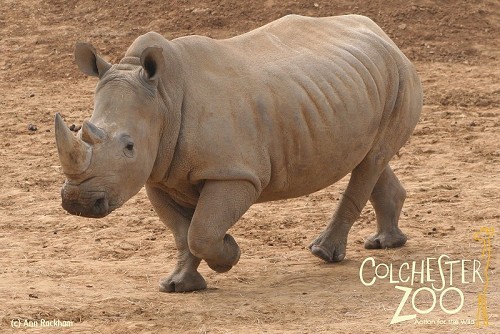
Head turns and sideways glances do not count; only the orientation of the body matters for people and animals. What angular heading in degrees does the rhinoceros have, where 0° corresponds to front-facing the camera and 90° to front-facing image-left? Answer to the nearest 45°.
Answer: approximately 45°
